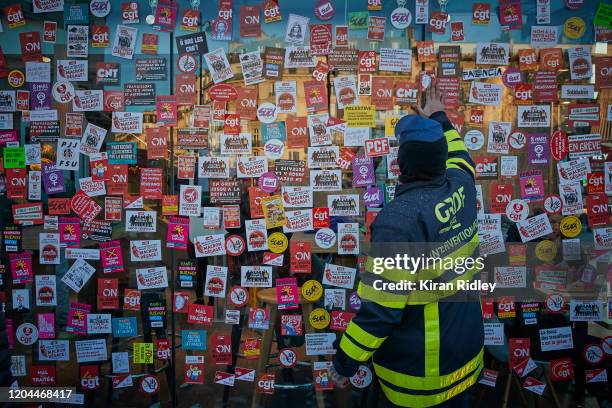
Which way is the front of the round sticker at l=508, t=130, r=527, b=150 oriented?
toward the camera

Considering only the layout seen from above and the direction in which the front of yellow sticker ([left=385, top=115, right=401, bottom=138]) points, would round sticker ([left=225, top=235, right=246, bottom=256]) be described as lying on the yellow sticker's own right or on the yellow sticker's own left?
on the yellow sticker's own right

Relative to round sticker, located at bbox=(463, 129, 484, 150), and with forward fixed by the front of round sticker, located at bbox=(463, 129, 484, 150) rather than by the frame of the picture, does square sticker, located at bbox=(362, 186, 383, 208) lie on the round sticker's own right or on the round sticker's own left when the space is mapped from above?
on the round sticker's own right

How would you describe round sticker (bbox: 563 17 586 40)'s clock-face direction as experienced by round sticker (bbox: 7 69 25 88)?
round sticker (bbox: 563 17 586 40) is roughly at 10 o'clock from round sticker (bbox: 7 69 25 88).

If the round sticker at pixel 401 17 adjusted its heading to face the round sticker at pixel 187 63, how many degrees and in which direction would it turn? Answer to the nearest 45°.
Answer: approximately 90° to its right

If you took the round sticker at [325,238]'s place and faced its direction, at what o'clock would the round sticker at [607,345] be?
the round sticker at [607,345] is roughly at 9 o'clock from the round sticker at [325,238].

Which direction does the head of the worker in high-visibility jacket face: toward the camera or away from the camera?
away from the camera

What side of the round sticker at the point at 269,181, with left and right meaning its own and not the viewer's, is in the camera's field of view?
front

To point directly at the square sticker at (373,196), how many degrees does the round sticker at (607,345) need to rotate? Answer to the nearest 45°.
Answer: approximately 45° to its right

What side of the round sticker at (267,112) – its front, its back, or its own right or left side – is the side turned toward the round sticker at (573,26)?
left

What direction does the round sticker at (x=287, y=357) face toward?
toward the camera

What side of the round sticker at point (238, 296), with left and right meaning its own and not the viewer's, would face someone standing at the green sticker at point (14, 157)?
right
